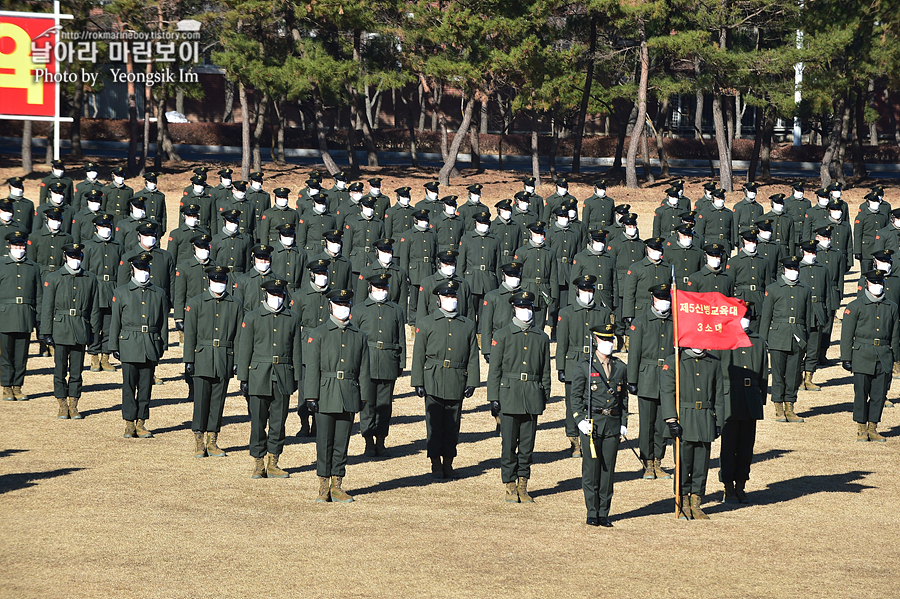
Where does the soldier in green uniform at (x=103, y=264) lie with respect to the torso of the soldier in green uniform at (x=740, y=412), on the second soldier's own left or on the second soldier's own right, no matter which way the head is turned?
on the second soldier's own right

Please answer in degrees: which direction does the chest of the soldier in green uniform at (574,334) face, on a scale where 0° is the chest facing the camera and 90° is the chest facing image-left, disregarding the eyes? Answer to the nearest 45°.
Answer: approximately 0°

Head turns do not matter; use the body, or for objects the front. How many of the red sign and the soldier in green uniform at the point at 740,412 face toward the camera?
2

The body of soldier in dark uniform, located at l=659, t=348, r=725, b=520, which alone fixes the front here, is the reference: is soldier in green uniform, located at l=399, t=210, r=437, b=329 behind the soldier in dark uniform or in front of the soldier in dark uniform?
behind

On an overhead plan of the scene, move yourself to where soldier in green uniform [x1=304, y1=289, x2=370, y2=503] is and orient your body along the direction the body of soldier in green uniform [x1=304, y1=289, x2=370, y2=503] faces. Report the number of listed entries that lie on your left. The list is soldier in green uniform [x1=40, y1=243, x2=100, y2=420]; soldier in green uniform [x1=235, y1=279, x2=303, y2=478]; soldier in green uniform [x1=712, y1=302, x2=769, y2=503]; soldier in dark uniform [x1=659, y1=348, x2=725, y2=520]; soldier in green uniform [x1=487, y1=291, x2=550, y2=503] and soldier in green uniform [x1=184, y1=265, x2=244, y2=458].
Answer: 3

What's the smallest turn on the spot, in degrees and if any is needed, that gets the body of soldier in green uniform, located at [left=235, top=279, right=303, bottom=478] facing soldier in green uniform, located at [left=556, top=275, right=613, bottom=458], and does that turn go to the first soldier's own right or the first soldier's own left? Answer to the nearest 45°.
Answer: approximately 90° to the first soldier's own left

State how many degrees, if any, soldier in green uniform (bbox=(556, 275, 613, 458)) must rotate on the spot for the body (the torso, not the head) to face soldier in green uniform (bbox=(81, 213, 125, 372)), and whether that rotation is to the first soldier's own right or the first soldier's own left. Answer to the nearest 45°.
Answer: approximately 135° to the first soldier's own right

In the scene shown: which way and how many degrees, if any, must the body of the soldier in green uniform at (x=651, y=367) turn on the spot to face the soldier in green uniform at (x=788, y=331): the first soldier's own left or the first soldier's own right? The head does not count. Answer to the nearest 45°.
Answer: approximately 90° to the first soldier's own left
